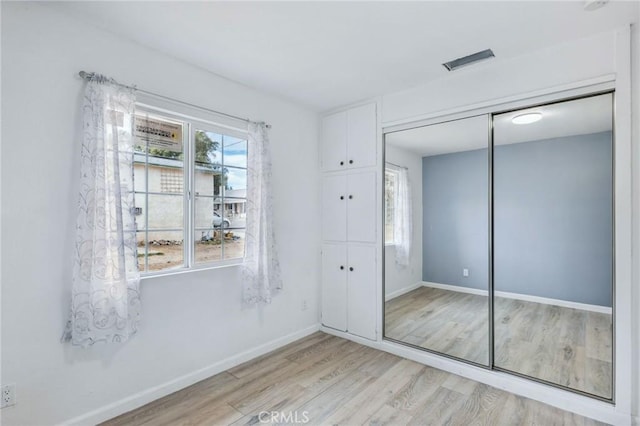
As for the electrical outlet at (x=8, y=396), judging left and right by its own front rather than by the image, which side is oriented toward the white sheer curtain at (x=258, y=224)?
left

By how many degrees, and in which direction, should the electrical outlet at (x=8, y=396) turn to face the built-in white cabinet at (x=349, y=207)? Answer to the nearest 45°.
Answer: approximately 90° to its left

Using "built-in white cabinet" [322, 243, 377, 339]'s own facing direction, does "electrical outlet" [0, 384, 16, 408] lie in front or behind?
in front

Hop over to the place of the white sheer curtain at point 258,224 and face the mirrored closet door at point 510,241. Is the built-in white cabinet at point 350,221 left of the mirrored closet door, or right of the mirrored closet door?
left

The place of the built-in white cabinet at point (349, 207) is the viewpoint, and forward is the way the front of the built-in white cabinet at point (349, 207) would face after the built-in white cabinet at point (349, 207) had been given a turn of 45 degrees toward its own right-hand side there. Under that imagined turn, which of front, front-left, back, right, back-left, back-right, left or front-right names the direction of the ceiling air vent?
back-left

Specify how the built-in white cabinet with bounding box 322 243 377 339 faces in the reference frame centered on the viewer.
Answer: facing the viewer and to the left of the viewer

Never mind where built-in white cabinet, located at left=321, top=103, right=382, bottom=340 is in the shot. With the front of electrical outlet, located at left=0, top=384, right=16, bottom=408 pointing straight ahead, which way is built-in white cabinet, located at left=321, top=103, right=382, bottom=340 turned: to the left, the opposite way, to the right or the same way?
to the right

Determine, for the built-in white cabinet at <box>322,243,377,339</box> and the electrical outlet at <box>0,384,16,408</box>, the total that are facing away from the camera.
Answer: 0

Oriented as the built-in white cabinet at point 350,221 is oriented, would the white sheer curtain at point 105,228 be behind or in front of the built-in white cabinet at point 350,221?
in front

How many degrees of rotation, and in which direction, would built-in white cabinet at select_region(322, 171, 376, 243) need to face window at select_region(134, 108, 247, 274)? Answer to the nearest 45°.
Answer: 0° — it already faces it

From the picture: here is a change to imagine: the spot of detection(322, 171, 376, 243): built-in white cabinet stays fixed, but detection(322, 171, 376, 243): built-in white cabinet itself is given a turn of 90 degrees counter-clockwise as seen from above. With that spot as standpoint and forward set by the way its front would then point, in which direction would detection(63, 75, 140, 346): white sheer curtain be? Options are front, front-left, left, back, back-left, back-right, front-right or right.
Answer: right

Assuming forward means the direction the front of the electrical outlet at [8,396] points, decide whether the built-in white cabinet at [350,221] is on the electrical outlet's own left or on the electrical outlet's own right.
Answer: on the electrical outlet's own left
